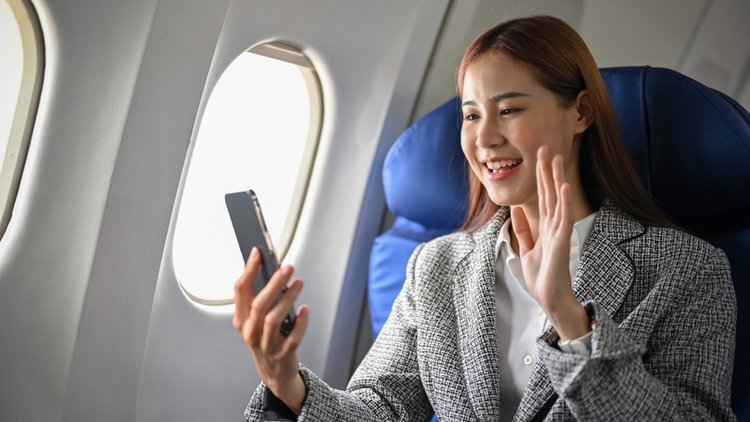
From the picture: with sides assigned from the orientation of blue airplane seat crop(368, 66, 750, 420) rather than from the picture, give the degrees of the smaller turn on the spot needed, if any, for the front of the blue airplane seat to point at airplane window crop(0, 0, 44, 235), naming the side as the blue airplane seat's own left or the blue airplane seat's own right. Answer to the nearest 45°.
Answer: approximately 45° to the blue airplane seat's own right

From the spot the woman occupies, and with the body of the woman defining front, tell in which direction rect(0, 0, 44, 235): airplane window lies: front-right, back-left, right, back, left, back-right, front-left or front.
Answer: front-right

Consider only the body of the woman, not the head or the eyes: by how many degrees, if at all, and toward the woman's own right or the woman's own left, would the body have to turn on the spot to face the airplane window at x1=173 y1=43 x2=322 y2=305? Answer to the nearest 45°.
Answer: approximately 90° to the woman's own right
